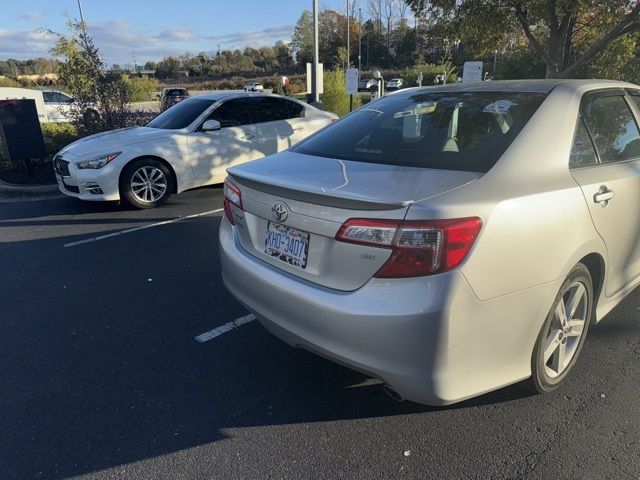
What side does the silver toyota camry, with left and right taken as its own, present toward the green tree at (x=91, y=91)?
left

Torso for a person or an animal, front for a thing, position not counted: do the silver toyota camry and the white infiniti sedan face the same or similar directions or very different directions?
very different directions

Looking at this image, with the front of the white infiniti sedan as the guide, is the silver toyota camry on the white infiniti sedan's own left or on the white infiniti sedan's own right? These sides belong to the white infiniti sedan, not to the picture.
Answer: on the white infiniti sedan's own left

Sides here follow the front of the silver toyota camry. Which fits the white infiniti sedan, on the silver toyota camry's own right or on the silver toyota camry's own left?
on the silver toyota camry's own left

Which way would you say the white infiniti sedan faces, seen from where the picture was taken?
facing the viewer and to the left of the viewer

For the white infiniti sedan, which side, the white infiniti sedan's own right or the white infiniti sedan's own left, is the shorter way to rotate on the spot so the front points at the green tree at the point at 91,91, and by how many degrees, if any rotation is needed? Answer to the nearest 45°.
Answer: approximately 90° to the white infiniti sedan's own right

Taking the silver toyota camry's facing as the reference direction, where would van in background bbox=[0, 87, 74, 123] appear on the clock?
The van in background is roughly at 9 o'clock from the silver toyota camry.

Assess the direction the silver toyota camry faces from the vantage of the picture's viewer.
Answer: facing away from the viewer and to the right of the viewer
